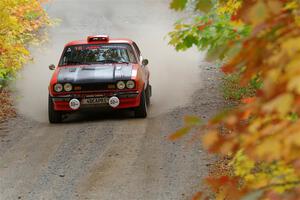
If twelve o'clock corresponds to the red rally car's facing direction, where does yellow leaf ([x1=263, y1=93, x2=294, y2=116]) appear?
The yellow leaf is roughly at 12 o'clock from the red rally car.

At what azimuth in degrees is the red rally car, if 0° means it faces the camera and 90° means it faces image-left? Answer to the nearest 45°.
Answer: approximately 0°

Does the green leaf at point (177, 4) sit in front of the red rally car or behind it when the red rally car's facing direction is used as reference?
in front
